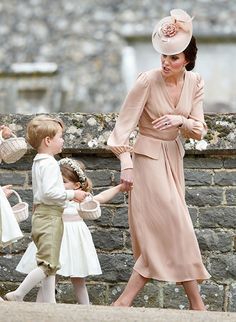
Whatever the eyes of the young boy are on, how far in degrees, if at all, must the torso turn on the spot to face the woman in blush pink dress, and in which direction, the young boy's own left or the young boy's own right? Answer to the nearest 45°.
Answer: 0° — they already face them

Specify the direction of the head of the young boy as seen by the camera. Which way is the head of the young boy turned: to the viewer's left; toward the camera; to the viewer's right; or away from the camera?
to the viewer's right

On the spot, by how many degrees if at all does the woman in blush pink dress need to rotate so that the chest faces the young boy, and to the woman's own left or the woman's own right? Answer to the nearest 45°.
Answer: approximately 90° to the woman's own right

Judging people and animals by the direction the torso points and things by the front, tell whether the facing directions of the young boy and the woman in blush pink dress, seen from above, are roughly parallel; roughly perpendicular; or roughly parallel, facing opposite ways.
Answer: roughly perpendicular

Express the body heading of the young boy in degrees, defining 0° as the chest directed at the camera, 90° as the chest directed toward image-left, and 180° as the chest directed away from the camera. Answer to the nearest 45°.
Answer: approximately 270°

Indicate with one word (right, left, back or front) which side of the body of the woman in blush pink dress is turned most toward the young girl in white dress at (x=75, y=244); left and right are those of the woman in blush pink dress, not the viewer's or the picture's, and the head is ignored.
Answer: right

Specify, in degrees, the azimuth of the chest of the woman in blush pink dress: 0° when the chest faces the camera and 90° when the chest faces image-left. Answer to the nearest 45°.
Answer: approximately 0°

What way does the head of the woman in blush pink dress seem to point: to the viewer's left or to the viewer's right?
to the viewer's left
